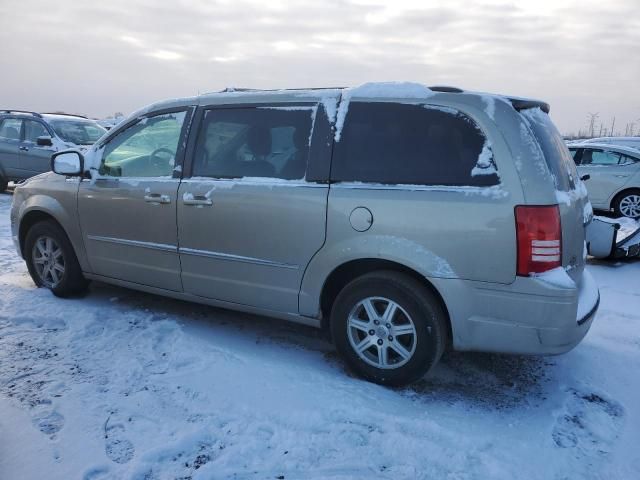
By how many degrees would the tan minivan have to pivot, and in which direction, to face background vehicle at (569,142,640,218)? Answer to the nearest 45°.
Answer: approximately 90° to its right

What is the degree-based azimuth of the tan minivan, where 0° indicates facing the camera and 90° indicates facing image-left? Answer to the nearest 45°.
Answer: approximately 135°

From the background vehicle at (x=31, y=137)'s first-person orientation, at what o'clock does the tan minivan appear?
The tan minivan is roughly at 1 o'clock from the background vehicle.

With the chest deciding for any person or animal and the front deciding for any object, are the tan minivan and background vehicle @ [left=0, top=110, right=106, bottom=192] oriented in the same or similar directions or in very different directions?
very different directions

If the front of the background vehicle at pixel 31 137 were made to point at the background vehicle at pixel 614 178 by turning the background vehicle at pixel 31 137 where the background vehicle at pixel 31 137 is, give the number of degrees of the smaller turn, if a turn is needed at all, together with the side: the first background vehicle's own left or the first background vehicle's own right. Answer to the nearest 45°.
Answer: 0° — it already faces it

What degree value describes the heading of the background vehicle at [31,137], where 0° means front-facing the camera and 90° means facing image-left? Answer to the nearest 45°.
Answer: approximately 315°

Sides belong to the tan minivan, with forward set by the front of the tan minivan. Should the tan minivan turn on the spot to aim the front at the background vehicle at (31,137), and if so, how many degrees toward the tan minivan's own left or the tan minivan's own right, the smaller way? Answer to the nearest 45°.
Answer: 0° — it already faces it
